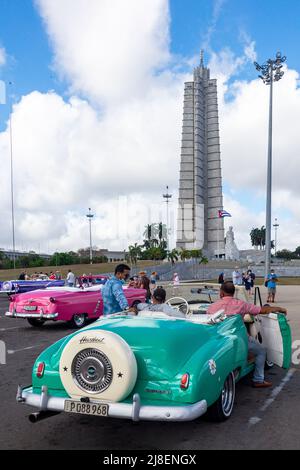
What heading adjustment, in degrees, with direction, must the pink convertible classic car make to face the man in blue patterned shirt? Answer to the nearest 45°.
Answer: approximately 135° to its right

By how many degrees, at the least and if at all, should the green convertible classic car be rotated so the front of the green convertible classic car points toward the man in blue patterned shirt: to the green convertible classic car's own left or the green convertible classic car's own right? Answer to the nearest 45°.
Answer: approximately 45° to the green convertible classic car's own left

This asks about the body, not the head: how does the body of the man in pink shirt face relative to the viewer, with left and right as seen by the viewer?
facing away from the viewer and to the right of the viewer

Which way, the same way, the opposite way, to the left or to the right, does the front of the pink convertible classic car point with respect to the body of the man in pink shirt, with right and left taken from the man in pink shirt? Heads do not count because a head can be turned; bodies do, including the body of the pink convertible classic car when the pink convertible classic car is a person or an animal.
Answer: the same way

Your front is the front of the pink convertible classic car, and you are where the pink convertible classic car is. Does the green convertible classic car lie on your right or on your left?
on your right

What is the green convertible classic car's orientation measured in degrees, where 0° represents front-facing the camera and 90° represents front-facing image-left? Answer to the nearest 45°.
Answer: approximately 225°

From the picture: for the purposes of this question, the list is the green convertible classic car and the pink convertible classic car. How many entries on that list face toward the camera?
0

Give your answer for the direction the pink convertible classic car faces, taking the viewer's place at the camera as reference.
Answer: facing away from the viewer and to the right of the viewer

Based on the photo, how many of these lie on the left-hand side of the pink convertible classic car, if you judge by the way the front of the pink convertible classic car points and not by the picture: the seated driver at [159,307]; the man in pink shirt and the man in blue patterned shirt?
0
